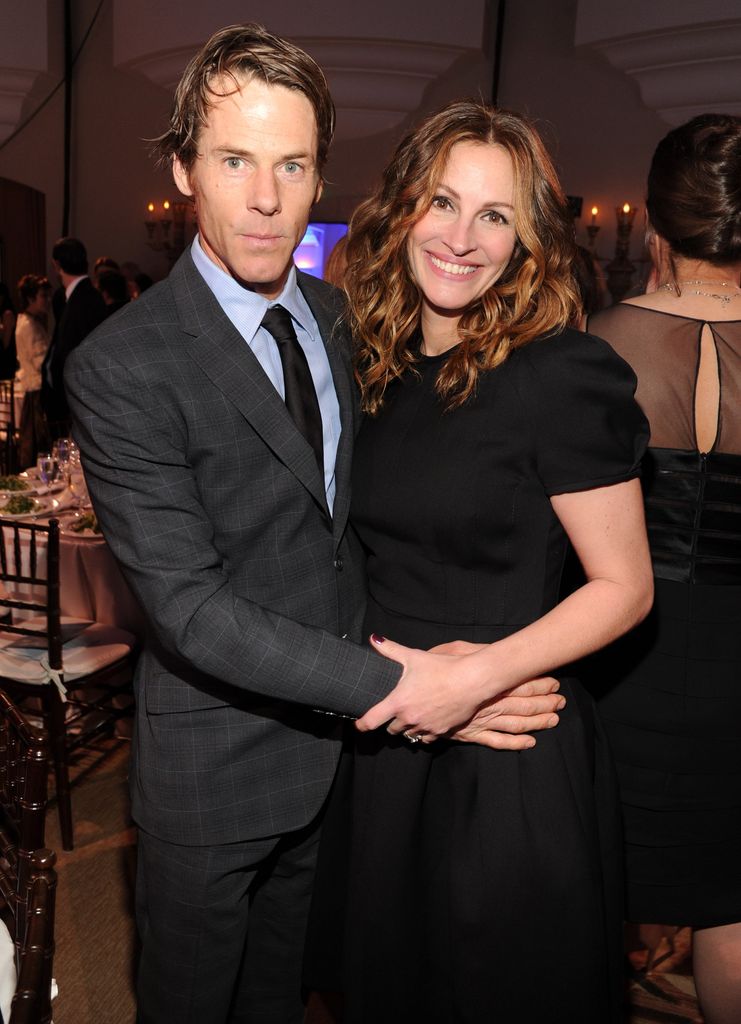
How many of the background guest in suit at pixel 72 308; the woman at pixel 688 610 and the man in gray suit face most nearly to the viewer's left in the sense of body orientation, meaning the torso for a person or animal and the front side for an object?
1

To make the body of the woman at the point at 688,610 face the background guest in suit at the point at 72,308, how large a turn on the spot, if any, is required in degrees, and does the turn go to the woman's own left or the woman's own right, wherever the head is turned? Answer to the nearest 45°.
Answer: approximately 45° to the woman's own left

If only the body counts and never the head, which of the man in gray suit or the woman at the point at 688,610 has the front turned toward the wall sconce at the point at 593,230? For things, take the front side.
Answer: the woman

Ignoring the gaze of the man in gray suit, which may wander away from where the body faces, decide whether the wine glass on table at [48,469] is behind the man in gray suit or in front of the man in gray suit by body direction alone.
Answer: behind

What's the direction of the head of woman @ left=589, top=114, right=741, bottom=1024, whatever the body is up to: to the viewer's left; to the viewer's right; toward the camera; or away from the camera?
away from the camera

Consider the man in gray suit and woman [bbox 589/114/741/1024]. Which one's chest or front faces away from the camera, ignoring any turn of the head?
the woman

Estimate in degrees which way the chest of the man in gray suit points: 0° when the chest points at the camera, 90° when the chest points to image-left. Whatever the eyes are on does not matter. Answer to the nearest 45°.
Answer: approximately 315°

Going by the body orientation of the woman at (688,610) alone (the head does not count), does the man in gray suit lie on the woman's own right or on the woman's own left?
on the woman's own left

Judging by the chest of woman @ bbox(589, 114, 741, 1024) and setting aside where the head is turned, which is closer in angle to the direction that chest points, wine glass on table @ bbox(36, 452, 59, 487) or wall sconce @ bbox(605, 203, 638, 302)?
the wall sconce

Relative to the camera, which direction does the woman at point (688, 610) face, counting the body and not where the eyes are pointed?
away from the camera

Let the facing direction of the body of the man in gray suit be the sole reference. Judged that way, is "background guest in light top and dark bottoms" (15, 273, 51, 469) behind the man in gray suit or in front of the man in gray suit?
behind

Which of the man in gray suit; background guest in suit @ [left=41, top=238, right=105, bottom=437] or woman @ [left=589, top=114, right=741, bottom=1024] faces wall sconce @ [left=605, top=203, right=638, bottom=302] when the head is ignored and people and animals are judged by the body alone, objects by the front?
the woman

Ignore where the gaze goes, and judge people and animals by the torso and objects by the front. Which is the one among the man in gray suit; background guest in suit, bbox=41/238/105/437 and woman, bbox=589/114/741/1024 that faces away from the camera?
the woman

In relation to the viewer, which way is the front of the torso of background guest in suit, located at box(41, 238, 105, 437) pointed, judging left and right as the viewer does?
facing to the left of the viewer
